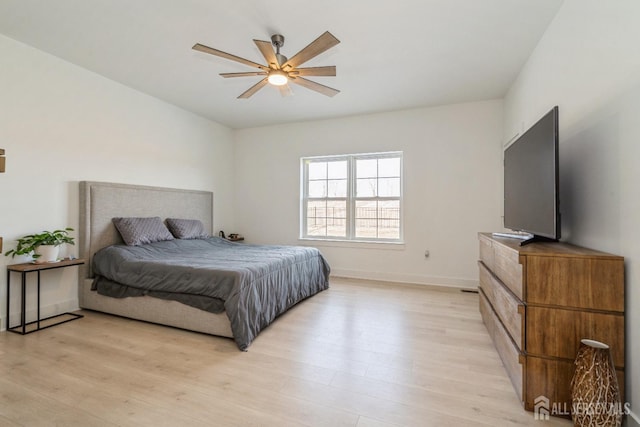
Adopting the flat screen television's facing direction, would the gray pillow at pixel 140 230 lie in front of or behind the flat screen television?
in front

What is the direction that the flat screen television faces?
to the viewer's left

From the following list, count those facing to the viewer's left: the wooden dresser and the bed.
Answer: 1

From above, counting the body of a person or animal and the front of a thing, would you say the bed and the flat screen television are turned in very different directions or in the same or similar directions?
very different directions

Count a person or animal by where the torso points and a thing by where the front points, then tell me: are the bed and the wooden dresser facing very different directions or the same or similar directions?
very different directions

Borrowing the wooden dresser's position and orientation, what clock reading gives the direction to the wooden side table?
The wooden side table is roughly at 11 o'clock from the wooden dresser.

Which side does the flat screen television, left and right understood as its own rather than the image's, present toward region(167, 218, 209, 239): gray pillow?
front

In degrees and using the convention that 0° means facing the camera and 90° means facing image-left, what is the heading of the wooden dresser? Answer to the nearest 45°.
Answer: approximately 90°

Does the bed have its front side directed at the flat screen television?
yes

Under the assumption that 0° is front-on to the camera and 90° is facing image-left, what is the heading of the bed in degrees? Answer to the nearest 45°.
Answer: approximately 315°
